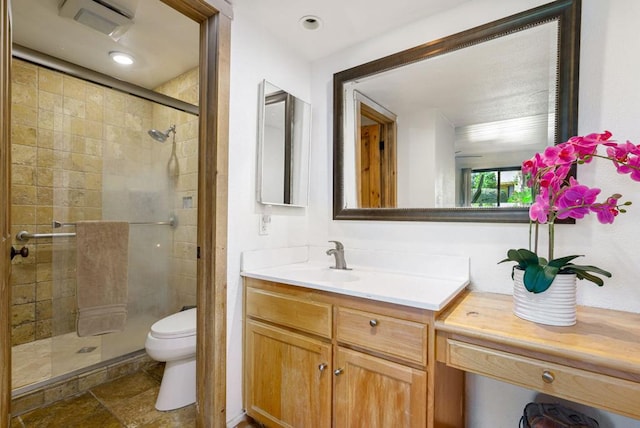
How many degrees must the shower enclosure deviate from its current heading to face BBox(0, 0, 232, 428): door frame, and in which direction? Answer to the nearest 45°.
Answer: approximately 45° to its right

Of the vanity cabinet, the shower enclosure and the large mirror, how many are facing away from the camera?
0

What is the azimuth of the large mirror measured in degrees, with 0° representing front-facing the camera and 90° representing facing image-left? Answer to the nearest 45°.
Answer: approximately 45°

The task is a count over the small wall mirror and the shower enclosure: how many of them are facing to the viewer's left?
0

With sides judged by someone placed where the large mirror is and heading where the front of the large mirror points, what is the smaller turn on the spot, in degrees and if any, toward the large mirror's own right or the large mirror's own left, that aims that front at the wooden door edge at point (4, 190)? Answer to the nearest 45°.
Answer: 0° — it already faces it

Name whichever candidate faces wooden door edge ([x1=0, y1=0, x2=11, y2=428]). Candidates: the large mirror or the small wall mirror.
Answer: the large mirror

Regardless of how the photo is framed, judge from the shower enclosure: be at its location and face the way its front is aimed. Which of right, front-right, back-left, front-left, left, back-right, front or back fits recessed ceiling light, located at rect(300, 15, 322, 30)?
front

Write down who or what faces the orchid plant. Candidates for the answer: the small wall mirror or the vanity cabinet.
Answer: the small wall mirror

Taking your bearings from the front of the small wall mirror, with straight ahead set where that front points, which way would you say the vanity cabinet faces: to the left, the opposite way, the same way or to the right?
to the right

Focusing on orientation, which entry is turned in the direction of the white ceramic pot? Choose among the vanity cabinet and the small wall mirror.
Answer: the small wall mirror

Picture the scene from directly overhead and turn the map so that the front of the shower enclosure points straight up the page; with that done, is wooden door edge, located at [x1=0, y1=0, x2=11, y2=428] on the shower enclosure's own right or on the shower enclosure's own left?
on the shower enclosure's own right

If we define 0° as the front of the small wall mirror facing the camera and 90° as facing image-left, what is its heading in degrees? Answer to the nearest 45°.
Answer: approximately 315°
